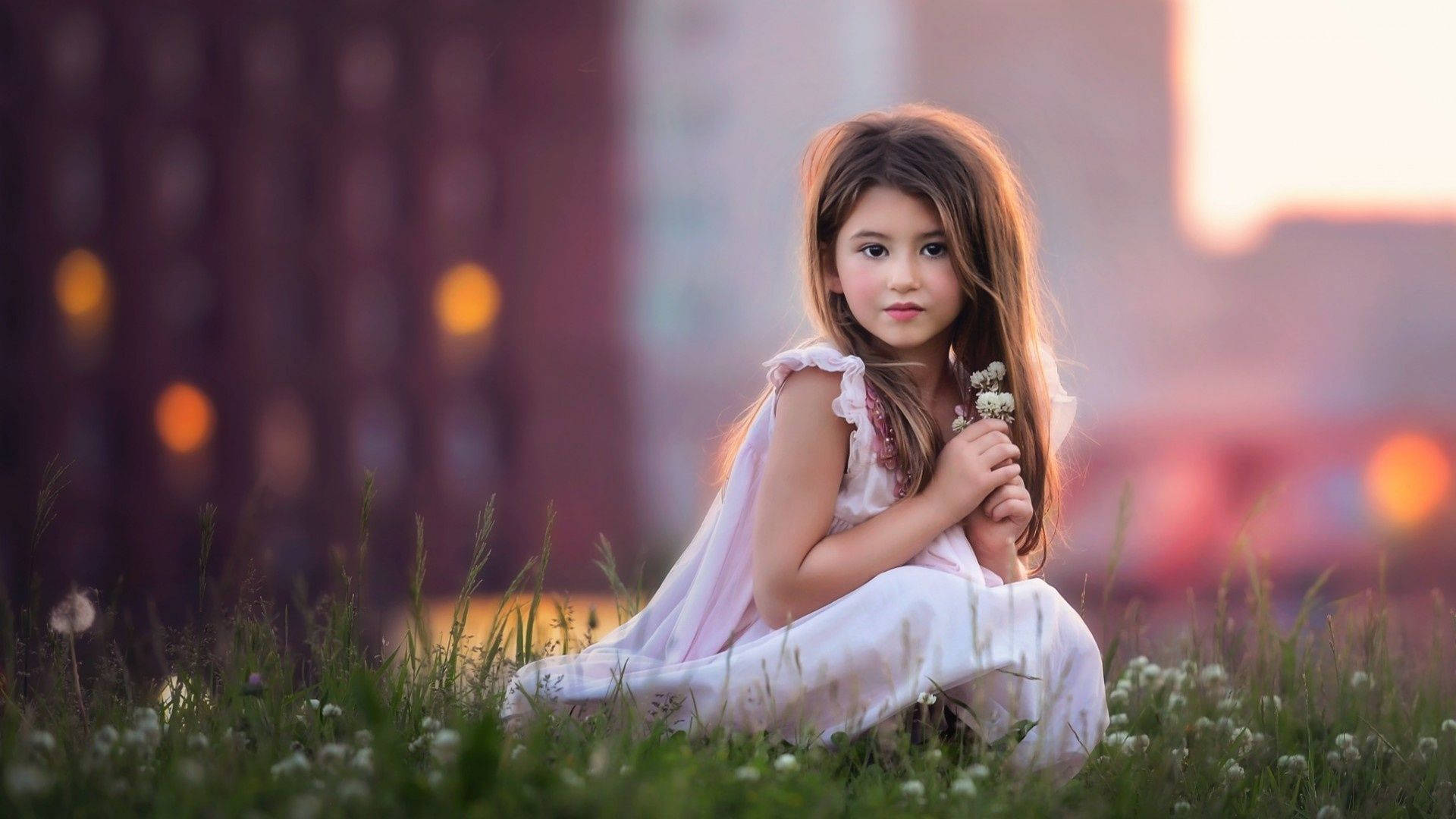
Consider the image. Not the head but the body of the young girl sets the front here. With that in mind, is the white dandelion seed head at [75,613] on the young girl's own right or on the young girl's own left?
on the young girl's own right

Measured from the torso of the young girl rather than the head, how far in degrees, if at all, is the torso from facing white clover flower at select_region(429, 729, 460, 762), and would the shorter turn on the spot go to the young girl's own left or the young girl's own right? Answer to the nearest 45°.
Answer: approximately 90° to the young girl's own right

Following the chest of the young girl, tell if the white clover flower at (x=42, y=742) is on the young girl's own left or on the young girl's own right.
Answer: on the young girl's own right

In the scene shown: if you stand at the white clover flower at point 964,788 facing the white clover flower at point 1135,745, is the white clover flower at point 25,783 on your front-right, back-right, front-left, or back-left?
back-left

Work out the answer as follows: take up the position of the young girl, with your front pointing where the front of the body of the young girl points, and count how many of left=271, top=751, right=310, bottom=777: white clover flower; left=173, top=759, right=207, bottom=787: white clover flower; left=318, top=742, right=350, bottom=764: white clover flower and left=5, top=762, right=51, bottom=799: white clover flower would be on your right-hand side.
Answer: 4

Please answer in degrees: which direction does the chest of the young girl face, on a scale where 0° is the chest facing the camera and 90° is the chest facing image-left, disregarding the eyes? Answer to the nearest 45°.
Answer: approximately 315°

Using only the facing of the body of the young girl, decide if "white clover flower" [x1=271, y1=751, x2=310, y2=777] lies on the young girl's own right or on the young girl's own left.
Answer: on the young girl's own right

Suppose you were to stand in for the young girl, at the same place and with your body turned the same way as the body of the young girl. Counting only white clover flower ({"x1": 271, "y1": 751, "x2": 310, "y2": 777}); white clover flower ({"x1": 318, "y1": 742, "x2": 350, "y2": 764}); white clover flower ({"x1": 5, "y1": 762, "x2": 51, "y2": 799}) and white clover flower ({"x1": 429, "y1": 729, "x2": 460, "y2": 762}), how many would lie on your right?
4
